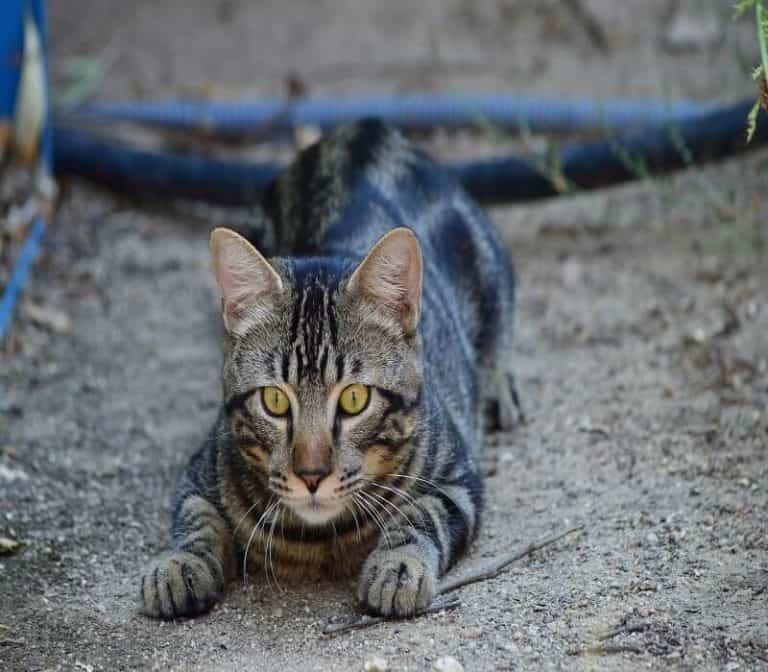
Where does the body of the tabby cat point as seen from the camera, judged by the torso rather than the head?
toward the camera

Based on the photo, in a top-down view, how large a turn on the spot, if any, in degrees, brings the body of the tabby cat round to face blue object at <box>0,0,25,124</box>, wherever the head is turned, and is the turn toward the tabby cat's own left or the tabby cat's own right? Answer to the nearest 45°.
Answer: approximately 135° to the tabby cat's own right

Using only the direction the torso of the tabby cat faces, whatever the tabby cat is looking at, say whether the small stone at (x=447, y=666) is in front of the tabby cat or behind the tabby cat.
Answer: in front

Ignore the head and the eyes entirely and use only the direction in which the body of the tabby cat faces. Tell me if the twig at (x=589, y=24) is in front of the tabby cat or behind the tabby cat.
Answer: behind

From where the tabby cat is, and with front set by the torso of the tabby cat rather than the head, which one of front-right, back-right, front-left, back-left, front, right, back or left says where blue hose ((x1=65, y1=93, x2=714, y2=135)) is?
back

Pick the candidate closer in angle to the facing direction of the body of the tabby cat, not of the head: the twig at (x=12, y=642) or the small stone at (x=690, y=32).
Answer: the twig

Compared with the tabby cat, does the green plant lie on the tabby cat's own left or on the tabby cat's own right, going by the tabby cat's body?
on the tabby cat's own left

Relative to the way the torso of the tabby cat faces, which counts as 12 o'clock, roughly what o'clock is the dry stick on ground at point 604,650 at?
The dry stick on ground is roughly at 10 o'clock from the tabby cat.
